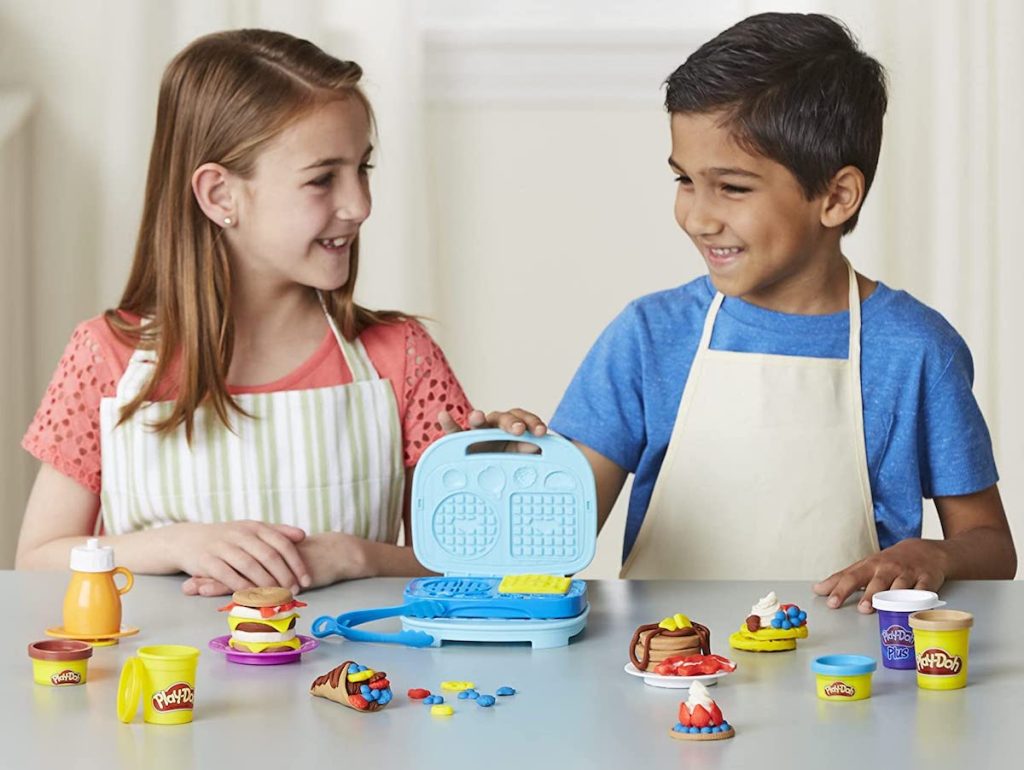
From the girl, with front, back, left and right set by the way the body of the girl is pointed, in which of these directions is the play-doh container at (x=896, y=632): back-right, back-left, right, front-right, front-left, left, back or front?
front-left

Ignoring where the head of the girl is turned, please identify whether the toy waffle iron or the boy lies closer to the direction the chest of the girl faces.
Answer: the toy waffle iron

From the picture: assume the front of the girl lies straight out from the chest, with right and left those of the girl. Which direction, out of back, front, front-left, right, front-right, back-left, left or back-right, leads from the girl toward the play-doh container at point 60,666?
front

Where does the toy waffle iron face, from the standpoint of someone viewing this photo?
facing the viewer

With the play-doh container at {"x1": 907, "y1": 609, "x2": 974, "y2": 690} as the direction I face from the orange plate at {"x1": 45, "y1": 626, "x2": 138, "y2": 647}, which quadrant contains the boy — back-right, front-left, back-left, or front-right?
front-left

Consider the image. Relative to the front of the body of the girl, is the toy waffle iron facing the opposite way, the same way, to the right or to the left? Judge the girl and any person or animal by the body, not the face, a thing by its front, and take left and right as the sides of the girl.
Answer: the same way

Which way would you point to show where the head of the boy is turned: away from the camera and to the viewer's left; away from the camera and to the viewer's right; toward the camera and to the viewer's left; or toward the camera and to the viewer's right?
toward the camera and to the viewer's left

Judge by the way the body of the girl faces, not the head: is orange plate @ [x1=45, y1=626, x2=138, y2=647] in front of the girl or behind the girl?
in front

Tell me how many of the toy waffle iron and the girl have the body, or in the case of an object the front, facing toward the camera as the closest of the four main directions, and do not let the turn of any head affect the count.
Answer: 2

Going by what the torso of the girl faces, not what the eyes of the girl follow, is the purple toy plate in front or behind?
in front

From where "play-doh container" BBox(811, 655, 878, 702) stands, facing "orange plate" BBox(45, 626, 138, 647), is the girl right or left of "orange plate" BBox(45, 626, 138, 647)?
right

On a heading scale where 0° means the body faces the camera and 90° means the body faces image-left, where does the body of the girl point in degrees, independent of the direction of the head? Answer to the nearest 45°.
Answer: approximately 0°

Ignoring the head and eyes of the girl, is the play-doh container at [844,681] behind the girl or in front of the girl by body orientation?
in front

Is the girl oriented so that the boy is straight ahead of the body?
no

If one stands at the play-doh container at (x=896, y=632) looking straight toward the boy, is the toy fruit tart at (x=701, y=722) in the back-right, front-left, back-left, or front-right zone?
back-left
